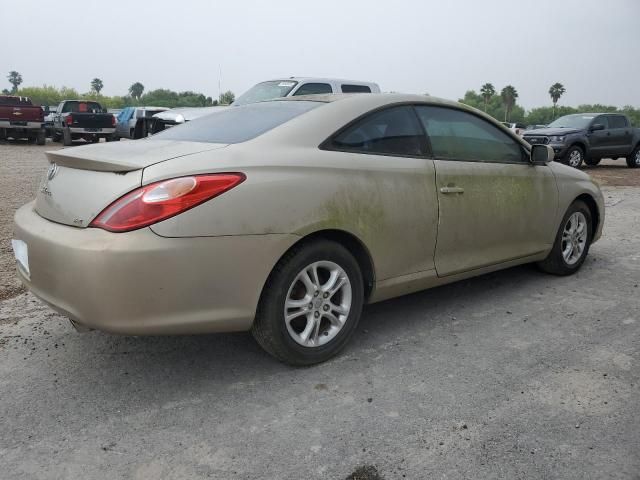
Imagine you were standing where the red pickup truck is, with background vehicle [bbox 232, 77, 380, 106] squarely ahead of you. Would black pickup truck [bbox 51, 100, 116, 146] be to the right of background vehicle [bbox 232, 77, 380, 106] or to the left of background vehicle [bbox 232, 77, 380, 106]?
left

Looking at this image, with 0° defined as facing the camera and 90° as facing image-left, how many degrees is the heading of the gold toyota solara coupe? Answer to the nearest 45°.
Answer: approximately 225°

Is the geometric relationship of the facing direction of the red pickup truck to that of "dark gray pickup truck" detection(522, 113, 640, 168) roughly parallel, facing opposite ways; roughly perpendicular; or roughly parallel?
roughly perpendicular

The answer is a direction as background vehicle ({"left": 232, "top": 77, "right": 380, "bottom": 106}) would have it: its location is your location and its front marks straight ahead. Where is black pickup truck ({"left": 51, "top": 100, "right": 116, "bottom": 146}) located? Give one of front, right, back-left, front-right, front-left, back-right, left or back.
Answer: right

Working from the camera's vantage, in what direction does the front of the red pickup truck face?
facing away from the viewer

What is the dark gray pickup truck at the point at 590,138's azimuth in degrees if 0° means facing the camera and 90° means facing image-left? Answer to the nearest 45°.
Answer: approximately 45°

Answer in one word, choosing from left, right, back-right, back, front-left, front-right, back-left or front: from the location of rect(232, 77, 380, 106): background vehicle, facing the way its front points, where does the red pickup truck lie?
right

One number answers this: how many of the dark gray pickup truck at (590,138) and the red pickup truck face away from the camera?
1

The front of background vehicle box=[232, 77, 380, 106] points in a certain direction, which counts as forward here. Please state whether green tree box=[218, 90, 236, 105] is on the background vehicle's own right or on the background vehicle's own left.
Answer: on the background vehicle's own right

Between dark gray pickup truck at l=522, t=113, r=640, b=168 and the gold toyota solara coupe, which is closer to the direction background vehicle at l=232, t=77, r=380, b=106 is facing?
the gold toyota solara coupe

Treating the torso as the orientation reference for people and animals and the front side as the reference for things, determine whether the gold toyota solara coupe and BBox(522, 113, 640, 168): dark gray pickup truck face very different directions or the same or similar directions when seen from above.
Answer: very different directions

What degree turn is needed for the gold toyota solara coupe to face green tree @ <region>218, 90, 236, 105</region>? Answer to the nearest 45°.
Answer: approximately 45° to its left

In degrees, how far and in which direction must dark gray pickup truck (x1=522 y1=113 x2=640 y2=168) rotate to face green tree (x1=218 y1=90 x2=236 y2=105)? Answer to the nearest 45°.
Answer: approximately 45° to its right
